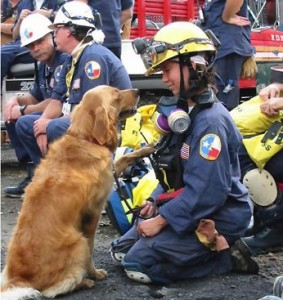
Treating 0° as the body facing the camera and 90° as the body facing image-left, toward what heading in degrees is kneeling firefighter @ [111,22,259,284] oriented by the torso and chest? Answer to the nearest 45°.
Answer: approximately 90°

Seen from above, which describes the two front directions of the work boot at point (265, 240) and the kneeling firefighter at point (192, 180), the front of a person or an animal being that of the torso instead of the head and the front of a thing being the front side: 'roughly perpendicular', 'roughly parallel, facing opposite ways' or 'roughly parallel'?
roughly parallel

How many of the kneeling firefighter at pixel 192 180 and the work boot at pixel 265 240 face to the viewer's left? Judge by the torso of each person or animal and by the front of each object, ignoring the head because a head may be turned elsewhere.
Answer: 2

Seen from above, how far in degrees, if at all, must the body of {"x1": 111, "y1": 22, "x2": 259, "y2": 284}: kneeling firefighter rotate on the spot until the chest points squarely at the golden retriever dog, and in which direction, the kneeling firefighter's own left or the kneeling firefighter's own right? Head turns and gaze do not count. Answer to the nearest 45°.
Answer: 0° — they already face it

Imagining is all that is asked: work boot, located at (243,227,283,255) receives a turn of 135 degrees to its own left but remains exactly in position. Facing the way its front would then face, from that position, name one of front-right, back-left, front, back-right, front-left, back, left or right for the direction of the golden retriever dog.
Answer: right

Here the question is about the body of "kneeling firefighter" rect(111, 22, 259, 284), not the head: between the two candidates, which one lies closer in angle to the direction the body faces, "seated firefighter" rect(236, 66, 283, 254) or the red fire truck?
the red fire truck

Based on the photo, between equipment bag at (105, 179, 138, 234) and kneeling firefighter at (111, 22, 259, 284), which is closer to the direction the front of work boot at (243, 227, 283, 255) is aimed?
the equipment bag

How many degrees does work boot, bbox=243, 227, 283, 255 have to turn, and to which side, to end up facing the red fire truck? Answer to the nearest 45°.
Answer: approximately 90° to its right

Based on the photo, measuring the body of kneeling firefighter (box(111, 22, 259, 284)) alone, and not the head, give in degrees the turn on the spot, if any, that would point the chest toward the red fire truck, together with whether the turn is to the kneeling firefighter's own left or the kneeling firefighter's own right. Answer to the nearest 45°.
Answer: approximately 90° to the kneeling firefighter's own right

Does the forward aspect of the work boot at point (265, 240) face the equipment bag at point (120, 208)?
yes

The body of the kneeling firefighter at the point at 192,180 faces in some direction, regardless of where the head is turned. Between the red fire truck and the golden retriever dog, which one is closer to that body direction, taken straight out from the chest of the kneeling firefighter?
the golden retriever dog

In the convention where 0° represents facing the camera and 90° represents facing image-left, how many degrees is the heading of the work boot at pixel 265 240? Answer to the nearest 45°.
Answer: approximately 90°
